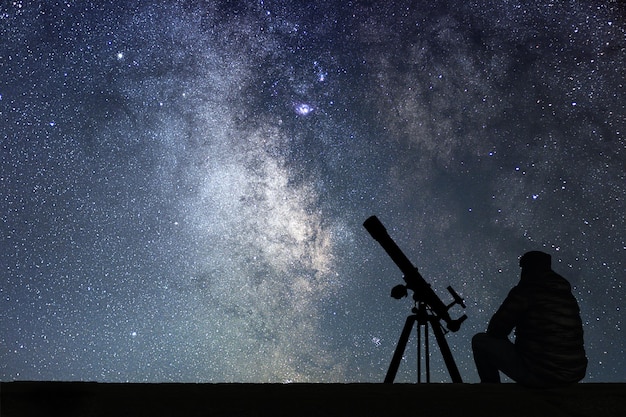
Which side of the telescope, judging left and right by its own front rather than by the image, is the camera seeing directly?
left

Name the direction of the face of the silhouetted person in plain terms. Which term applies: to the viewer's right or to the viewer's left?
to the viewer's left

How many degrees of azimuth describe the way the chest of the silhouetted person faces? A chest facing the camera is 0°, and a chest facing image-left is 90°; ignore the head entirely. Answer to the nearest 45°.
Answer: approximately 135°

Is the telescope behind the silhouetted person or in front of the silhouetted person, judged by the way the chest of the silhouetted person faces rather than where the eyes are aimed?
in front
